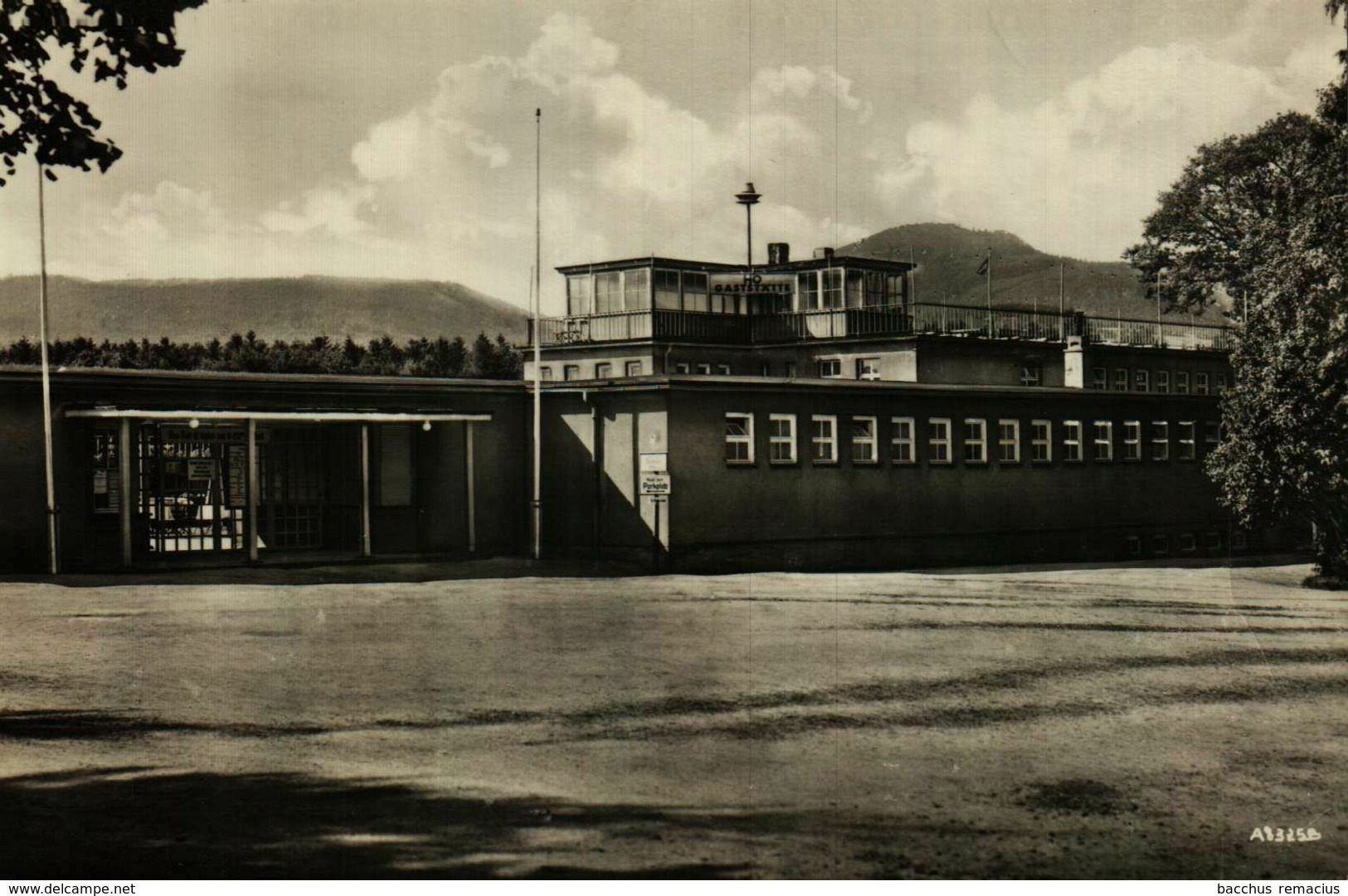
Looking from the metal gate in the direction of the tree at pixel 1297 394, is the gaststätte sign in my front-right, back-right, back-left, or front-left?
front-left

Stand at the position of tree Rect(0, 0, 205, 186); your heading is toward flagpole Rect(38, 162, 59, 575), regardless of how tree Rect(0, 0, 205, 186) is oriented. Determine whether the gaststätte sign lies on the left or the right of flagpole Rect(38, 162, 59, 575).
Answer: right

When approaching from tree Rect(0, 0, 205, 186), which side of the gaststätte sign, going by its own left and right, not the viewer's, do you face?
front

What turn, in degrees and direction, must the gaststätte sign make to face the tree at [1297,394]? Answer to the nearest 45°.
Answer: approximately 45° to its left

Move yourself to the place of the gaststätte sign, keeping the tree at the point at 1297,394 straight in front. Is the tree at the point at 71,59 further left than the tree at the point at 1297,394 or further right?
right

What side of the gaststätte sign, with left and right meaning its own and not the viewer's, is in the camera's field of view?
front

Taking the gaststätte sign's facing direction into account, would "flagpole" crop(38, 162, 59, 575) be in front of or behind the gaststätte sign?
in front

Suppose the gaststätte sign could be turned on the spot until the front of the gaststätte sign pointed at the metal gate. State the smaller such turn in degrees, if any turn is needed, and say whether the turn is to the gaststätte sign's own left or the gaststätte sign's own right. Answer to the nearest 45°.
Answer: approximately 45° to the gaststätte sign's own right

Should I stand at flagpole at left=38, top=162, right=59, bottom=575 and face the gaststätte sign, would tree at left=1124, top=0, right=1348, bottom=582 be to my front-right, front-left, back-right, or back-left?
front-right
